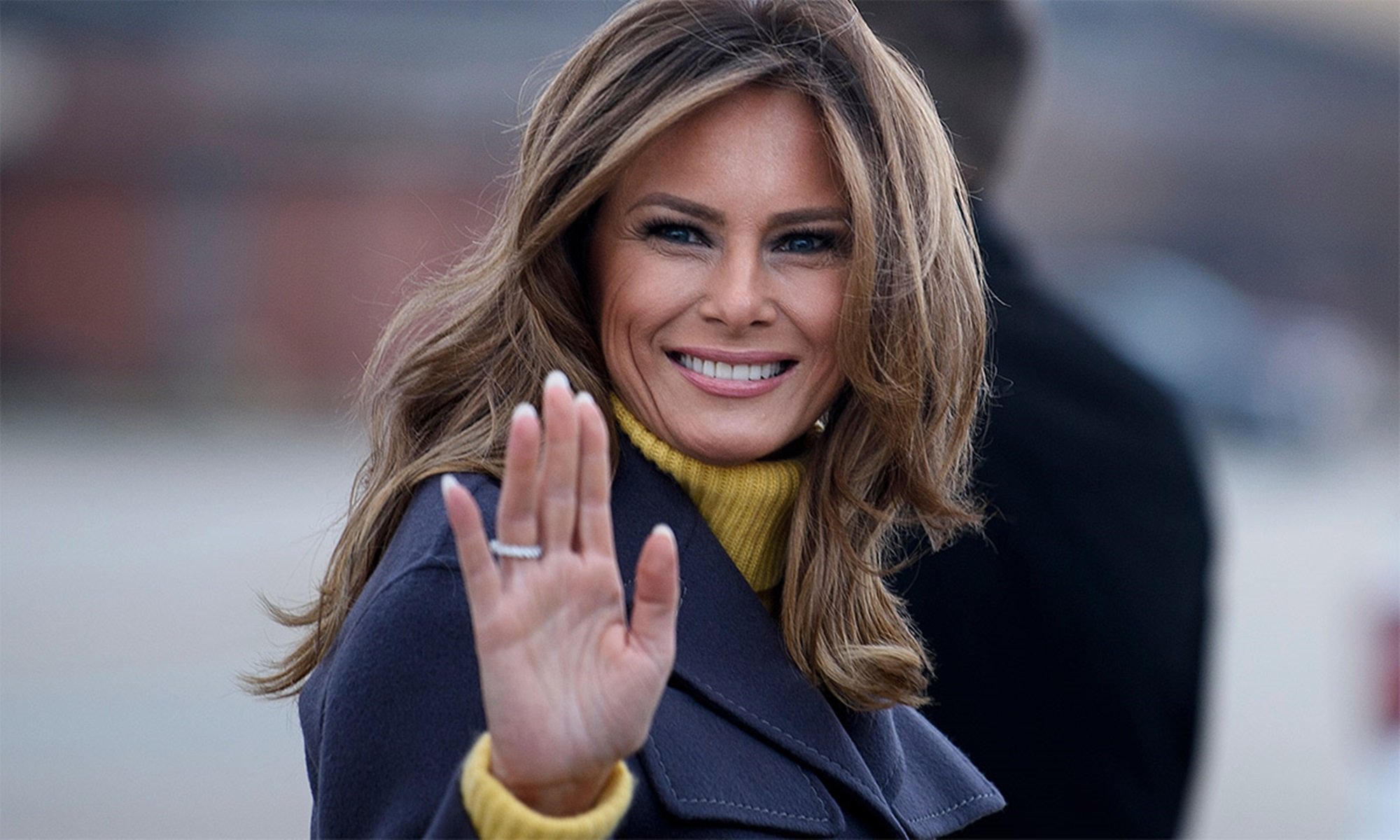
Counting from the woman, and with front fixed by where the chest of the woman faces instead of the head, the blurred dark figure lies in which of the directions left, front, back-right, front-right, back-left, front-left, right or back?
left

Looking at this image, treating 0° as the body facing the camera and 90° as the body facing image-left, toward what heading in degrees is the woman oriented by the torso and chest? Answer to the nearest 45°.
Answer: approximately 315°
